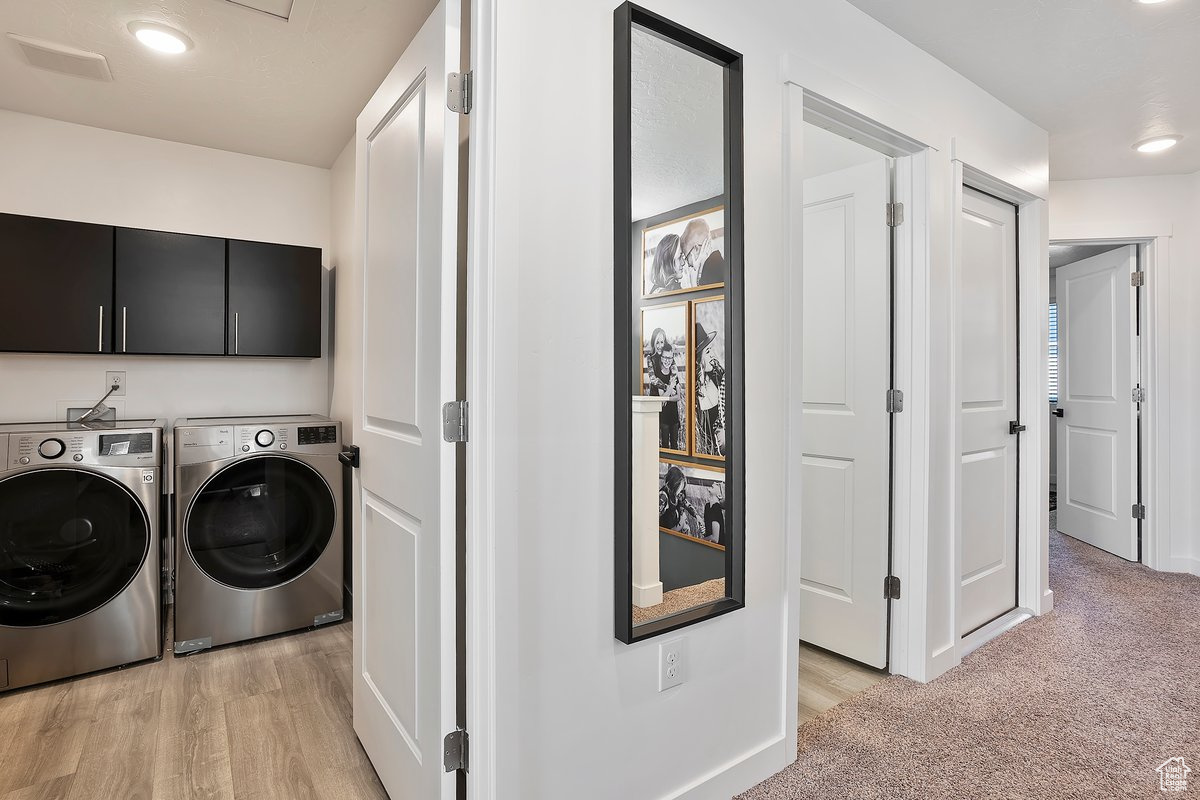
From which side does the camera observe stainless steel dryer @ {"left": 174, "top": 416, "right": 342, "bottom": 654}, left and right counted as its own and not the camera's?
front

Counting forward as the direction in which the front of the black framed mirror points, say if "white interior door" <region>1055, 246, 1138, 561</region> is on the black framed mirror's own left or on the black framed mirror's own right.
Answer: on the black framed mirror's own left

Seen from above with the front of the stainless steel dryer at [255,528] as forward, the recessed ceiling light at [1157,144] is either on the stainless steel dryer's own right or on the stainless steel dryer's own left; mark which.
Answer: on the stainless steel dryer's own left

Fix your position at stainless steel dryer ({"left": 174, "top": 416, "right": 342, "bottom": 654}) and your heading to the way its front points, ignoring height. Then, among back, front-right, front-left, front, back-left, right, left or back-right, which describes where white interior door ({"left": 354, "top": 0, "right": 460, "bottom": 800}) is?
front

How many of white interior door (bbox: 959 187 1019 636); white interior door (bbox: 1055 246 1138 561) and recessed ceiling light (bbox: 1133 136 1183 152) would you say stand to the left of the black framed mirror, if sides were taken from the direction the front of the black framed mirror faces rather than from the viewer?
3

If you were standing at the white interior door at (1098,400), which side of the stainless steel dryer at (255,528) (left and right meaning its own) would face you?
left

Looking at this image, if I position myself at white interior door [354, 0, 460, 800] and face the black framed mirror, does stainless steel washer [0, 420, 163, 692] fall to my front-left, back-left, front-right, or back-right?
back-left

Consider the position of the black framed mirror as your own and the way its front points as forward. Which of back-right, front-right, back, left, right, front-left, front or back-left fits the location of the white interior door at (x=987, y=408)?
left

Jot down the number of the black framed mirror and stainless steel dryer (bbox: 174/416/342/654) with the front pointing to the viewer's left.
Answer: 0
